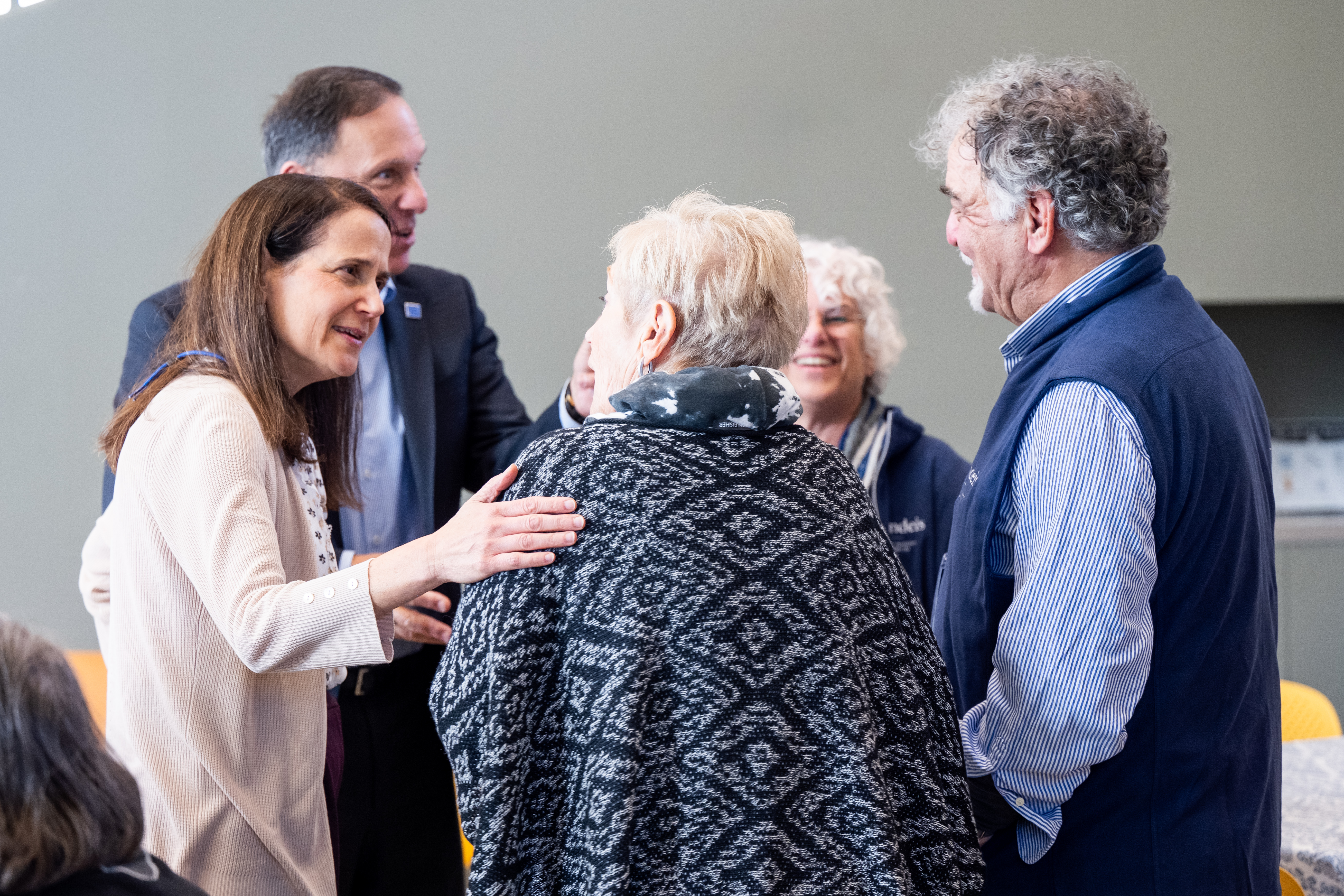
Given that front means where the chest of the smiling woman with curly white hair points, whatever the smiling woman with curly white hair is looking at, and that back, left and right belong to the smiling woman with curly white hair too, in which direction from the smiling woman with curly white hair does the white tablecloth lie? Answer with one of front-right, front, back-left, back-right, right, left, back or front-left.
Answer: left

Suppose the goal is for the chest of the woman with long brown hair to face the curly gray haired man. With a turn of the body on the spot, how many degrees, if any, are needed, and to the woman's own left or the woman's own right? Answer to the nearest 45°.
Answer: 0° — they already face them

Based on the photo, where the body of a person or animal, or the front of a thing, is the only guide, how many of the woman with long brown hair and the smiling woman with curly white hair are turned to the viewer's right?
1

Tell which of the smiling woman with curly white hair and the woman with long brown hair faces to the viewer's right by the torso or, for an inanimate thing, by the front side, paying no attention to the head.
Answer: the woman with long brown hair

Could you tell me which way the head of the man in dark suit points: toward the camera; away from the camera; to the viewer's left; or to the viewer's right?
to the viewer's right

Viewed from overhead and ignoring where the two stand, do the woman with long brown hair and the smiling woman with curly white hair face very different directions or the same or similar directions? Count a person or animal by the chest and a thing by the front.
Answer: very different directions

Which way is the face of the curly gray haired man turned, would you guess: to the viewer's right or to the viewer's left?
to the viewer's left

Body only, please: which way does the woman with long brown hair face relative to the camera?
to the viewer's right

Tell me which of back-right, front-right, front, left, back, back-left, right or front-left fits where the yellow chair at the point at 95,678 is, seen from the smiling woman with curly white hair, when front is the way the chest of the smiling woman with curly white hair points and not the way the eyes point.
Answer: front-right
